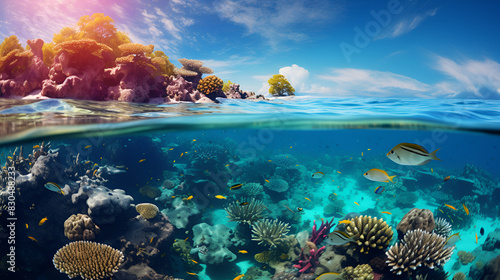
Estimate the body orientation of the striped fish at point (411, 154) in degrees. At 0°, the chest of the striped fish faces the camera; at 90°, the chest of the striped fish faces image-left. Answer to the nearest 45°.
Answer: approximately 90°

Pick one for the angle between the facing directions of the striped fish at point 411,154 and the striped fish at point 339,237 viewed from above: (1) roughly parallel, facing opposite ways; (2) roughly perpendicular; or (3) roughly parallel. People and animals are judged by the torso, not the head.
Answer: roughly parallel

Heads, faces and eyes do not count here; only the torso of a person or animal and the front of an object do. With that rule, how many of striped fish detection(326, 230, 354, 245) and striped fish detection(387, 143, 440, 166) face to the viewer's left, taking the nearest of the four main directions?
2

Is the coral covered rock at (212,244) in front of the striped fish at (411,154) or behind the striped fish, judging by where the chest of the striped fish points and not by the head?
in front

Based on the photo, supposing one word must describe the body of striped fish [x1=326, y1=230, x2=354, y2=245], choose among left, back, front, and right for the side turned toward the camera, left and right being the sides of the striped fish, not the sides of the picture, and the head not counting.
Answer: left

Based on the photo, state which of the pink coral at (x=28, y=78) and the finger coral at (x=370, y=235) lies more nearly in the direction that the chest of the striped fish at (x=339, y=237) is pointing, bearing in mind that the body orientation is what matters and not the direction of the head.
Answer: the pink coral

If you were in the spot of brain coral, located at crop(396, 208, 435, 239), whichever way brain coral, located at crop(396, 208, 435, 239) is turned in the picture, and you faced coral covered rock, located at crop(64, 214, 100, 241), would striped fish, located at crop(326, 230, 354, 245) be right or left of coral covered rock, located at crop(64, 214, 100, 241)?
left
